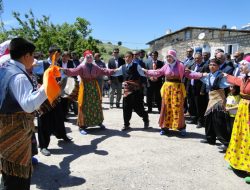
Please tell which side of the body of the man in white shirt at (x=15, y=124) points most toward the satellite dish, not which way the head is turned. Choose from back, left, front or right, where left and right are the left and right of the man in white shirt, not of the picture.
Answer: front

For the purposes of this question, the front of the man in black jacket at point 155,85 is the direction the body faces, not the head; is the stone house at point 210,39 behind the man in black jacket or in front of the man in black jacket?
behind

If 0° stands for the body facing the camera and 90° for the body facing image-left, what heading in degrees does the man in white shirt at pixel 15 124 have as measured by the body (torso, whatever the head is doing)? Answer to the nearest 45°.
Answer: approximately 225°

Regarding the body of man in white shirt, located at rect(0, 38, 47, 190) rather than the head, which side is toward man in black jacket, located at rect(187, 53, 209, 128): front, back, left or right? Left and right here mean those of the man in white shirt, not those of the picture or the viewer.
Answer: front

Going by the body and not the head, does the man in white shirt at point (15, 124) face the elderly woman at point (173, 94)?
yes

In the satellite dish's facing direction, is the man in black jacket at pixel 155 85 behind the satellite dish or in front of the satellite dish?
in front

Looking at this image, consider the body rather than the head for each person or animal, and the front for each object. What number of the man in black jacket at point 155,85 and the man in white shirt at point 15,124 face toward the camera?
1

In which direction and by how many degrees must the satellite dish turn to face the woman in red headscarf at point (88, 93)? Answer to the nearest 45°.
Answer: approximately 45° to its left

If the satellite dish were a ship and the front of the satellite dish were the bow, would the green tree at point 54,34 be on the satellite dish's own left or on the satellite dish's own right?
on the satellite dish's own right

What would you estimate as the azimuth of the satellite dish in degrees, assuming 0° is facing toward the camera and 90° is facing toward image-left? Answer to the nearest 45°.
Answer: approximately 45°

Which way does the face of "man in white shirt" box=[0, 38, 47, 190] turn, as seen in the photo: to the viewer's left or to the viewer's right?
to the viewer's right

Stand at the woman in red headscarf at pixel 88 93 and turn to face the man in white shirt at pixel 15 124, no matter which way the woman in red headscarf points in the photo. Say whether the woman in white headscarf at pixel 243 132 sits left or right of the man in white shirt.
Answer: left

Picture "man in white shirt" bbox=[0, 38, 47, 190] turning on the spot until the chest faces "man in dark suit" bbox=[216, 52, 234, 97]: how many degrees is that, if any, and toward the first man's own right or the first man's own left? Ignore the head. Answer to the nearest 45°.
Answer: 0° — they already face them

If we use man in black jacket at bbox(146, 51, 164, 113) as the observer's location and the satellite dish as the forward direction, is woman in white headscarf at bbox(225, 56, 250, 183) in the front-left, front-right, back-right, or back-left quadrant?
back-right
